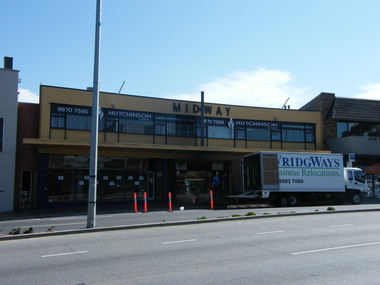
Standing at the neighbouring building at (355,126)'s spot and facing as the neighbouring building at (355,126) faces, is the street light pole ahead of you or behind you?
ahead

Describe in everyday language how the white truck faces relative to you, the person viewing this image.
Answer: facing away from the viewer and to the right of the viewer

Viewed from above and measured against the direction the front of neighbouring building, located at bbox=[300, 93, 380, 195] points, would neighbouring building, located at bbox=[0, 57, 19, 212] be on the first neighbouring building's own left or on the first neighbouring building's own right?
on the first neighbouring building's own right

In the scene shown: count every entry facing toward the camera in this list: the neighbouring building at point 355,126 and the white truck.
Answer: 1

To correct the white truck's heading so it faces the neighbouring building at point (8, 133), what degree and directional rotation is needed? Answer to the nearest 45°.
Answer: approximately 135° to its left
